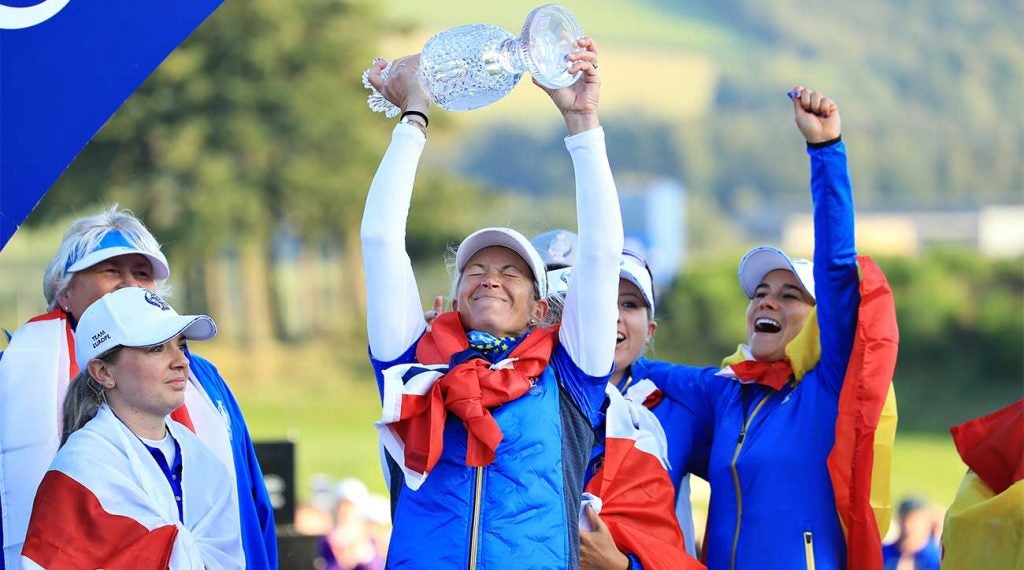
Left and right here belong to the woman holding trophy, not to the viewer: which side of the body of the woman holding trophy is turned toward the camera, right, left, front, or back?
front

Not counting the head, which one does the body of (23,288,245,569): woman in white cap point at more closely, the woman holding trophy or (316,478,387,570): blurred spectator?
the woman holding trophy

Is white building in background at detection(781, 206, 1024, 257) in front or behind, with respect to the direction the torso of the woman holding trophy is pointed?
behind

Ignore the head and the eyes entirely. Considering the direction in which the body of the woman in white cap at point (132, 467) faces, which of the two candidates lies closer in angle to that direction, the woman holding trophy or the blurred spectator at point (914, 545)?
the woman holding trophy

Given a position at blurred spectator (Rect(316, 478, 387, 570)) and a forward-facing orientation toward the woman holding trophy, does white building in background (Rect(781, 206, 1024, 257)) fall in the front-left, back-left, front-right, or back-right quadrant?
back-left

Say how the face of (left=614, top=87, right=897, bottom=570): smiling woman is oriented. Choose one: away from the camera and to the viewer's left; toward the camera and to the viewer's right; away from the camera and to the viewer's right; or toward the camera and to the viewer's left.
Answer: toward the camera and to the viewer's left

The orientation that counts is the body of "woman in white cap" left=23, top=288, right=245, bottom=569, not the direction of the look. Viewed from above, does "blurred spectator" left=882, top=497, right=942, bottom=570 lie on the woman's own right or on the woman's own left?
on the woman's own left

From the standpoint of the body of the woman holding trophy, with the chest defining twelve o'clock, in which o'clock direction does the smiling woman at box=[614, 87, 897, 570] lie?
The smiling woman is roughly at 8 o'clock from the woman holding trophy.

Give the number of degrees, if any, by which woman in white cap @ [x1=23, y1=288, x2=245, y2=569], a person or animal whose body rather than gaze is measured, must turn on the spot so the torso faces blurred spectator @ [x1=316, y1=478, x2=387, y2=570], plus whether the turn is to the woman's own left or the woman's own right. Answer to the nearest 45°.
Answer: approximately 135° to the woman's own left

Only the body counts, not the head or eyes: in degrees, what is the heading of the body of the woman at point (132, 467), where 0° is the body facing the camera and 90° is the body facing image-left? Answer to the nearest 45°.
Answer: approximately 315°

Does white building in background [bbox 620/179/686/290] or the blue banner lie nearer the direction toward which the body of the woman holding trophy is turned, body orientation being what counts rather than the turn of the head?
the blue banner

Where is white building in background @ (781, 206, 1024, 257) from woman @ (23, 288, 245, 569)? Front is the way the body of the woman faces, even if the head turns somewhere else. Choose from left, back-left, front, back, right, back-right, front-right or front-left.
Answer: left

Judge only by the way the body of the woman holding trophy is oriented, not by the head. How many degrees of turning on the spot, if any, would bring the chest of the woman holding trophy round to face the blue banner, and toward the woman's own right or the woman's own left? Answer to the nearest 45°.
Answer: approximately 90° to the woman's own right
